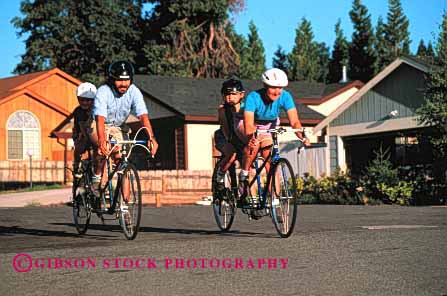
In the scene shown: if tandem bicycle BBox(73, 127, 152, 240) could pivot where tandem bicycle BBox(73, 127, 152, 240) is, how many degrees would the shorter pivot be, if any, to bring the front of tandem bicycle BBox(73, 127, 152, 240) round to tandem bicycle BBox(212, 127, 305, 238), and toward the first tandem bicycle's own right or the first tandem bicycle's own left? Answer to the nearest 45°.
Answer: approximately 45° to the first tandem bicycle's own left

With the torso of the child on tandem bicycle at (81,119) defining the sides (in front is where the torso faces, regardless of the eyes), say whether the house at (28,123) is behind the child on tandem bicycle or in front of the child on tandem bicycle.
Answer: behind

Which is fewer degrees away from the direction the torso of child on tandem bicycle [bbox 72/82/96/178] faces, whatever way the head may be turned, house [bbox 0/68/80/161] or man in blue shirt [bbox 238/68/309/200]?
the man in blue shirt

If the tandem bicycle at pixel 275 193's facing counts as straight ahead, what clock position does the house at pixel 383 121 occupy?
The house is roughly at 8 o'clock from the tandem bicycle.

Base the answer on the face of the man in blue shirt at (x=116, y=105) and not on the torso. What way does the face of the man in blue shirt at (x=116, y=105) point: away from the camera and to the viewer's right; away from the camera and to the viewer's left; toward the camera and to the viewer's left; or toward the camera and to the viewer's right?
toward the camera and to the viewer's right

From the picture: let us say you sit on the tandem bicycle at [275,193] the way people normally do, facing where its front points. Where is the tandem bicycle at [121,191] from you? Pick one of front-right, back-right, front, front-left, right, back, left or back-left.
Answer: back-right

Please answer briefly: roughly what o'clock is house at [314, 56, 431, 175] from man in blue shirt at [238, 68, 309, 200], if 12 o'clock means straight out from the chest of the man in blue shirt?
The house is roughly at 8 o'clock from the man in blue shirt.

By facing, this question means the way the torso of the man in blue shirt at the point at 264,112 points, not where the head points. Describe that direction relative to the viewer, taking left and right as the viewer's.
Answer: facing the viewer and to the right of the viewer

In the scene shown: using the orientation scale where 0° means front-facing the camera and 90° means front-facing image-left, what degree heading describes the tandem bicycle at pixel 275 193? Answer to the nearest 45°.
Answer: approximately 315°
